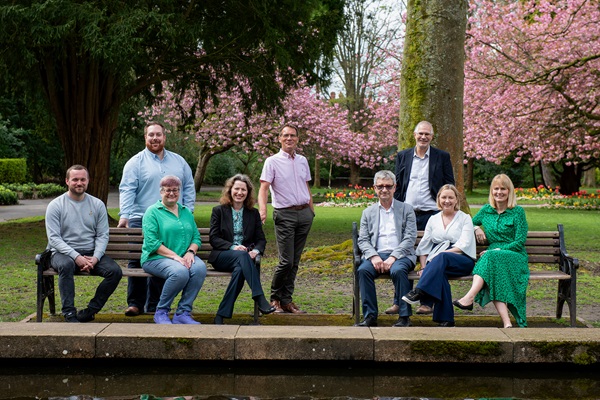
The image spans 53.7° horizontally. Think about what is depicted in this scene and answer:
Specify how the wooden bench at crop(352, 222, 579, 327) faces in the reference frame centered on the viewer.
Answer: facing the viewer

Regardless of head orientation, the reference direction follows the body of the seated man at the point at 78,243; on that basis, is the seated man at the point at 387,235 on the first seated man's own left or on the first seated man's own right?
on the first seated man's own left

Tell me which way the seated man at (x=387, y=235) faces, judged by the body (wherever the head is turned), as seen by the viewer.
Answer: toward the camera

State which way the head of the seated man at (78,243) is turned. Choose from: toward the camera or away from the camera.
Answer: toward the camera

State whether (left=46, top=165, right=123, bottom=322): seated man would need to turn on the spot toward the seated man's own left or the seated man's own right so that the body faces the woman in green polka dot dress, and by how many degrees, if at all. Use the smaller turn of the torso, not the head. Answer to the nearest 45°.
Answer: approximately 90° to the seated man's own left

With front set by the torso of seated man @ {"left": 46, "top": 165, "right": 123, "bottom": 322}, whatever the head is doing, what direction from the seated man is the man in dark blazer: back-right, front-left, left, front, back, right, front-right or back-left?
left

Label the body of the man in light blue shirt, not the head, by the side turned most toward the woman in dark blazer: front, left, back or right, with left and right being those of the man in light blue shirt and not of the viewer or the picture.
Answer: left

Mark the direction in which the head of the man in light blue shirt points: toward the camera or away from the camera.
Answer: toward the camera

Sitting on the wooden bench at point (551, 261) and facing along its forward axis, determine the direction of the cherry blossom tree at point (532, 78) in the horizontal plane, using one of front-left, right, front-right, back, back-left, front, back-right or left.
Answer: back

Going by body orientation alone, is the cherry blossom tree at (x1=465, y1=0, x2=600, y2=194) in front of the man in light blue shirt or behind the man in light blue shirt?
behind

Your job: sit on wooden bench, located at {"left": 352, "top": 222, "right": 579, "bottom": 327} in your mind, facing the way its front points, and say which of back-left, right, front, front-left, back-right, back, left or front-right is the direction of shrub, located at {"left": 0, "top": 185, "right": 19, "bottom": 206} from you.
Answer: back-right

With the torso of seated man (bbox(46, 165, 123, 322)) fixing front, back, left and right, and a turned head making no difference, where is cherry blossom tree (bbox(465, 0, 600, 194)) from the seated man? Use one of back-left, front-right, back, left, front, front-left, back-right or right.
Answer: back-left

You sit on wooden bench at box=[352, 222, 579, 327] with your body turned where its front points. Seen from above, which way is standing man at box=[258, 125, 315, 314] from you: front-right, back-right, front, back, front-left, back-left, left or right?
right

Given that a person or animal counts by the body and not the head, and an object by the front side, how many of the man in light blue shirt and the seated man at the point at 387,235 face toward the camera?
2

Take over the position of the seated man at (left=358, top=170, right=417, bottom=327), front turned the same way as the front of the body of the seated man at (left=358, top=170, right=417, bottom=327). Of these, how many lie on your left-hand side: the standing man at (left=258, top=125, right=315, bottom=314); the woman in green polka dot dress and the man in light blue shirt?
1
